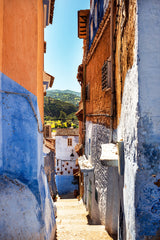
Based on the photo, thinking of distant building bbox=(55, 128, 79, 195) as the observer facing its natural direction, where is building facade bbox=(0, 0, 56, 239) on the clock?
The building facade is roughly at 12 o'clock from the distant building.

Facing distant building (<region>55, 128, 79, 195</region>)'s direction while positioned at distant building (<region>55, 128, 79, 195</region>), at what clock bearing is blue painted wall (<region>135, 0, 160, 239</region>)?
The blue painted wall is roughly at 12 o'clock from the distant building.

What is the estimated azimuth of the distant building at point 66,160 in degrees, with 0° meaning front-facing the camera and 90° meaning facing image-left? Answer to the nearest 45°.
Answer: approximately 0°

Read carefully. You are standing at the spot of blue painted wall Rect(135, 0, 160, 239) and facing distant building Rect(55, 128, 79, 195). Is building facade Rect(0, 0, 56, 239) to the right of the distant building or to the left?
left
